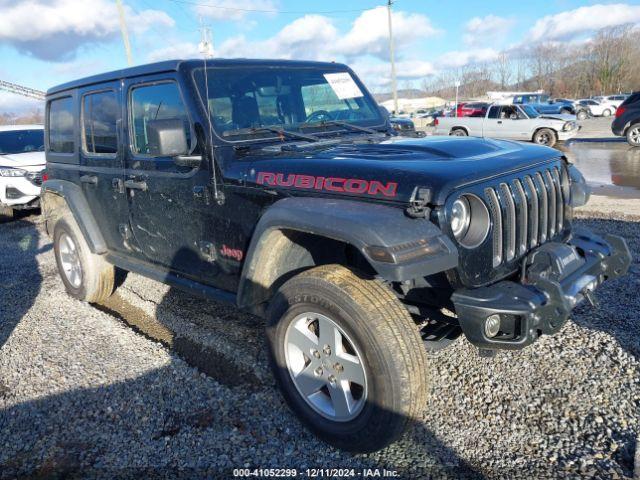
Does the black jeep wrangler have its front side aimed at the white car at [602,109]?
no

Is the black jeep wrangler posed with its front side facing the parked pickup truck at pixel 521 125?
no

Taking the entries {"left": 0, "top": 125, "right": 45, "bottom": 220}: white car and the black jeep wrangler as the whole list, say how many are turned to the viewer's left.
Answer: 0

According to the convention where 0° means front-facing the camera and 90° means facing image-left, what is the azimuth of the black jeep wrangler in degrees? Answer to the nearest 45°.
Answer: approximately 315°

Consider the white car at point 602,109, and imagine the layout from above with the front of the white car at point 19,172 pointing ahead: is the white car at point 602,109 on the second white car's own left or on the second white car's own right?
on the second white car's own left
